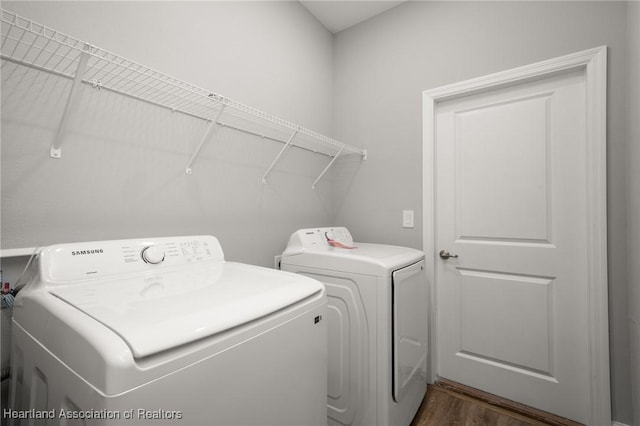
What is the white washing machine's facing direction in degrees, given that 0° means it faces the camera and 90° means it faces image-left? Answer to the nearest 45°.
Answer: approximately 315°

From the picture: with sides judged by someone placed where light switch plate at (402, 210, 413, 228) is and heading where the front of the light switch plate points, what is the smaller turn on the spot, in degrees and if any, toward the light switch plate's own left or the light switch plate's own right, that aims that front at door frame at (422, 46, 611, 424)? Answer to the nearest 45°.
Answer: approximately 90° to the light switch plate's own left

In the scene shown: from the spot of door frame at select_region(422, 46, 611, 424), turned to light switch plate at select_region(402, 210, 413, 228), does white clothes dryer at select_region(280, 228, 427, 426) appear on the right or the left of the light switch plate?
left

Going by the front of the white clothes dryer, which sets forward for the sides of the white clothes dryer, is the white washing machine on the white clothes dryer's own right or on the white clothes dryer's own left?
on the white clothes dryer's own right

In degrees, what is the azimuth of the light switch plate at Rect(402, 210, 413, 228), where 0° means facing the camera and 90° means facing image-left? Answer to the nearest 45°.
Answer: approximately 0°

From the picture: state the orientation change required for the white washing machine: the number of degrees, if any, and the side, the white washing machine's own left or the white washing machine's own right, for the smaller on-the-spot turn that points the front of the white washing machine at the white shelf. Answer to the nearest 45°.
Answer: approximately 180°

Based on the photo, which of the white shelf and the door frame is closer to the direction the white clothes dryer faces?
the door frame
